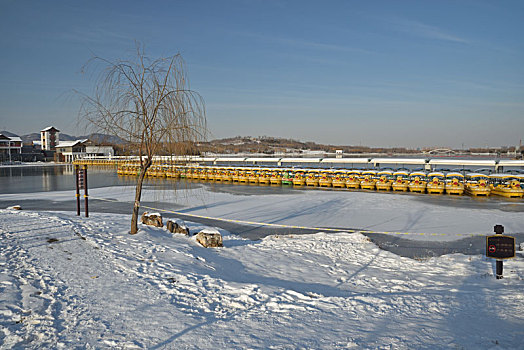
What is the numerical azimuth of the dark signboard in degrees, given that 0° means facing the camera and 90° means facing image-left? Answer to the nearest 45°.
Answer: approximately 0°

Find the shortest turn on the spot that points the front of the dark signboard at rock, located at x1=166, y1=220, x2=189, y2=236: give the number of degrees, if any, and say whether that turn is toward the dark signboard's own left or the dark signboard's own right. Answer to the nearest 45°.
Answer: approximately 90° to the dark signboard's own right

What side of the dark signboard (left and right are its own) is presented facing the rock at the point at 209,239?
right

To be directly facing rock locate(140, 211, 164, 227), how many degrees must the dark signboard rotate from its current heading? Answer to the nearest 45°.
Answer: approximately 90° to its right

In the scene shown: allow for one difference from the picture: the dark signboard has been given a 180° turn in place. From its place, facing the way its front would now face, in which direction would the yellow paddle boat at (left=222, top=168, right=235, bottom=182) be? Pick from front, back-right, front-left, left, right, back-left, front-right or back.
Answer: front-left

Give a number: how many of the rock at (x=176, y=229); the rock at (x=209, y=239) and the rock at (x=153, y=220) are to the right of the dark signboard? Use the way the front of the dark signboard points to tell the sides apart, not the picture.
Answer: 3
